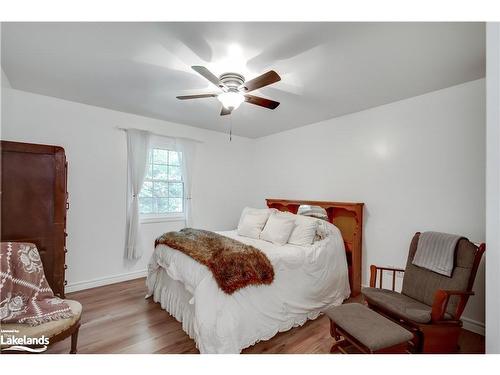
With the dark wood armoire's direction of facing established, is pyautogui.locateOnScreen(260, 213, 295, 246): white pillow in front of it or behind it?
in front

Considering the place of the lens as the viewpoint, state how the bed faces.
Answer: facing the viewer and to the left of the viewer

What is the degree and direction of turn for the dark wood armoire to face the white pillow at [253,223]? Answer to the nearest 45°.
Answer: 0° — it already faces it

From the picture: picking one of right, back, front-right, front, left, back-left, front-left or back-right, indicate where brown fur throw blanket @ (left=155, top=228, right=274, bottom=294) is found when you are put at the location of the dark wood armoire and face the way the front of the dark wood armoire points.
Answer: front-right

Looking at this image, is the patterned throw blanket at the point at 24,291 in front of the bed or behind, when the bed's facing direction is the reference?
in front

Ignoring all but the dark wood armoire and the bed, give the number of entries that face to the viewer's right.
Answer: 1

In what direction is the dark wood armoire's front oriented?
to the viewer's right

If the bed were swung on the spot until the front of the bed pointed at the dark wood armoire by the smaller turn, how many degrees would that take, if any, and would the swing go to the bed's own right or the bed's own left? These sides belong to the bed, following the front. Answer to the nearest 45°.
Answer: approximately 45° to the bed's own right

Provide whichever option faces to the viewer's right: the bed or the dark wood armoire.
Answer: the dark wood armoire
